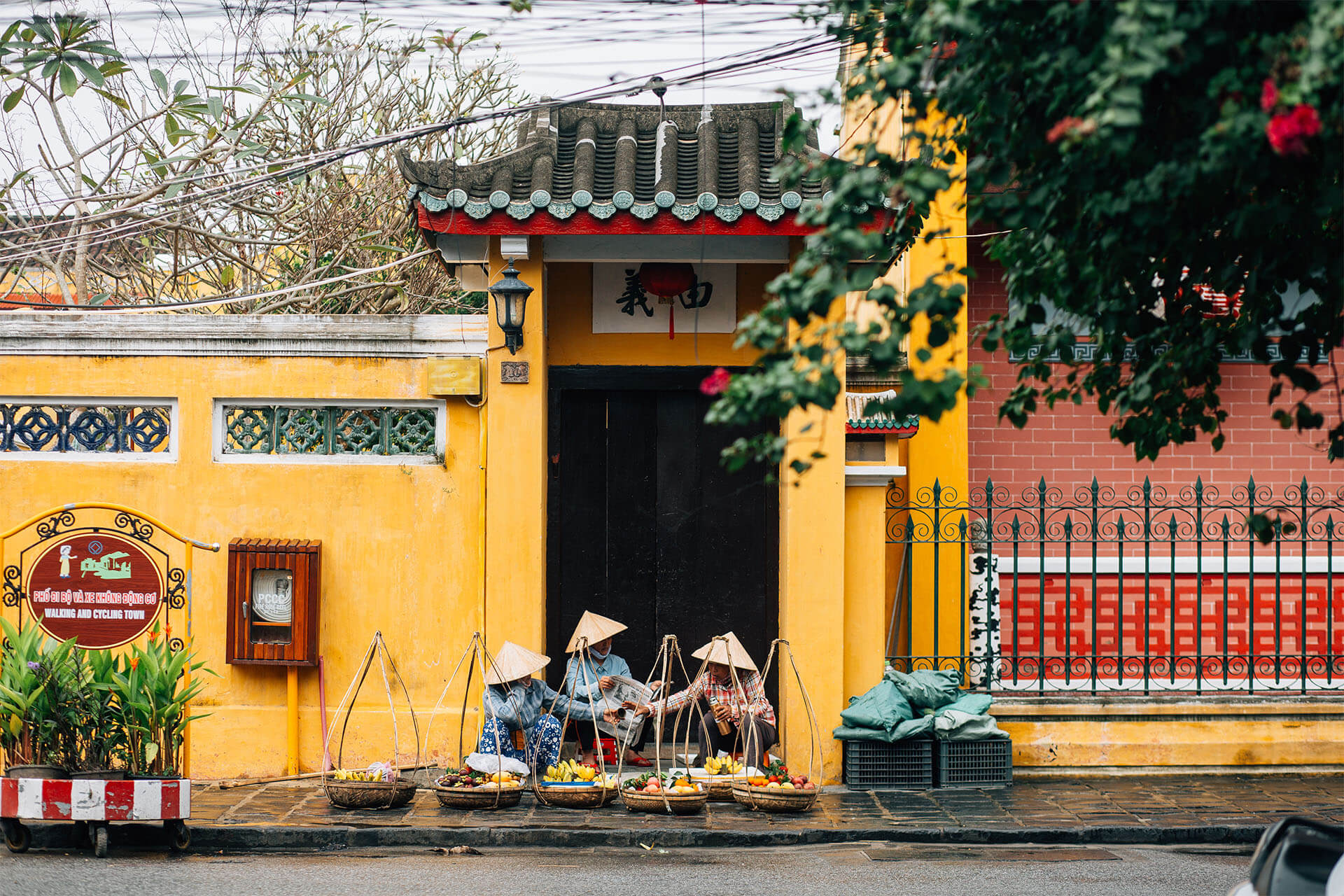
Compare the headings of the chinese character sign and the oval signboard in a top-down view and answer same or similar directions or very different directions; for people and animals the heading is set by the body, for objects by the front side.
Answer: same or similar directions

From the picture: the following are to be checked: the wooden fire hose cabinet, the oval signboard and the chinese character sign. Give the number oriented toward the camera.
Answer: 3

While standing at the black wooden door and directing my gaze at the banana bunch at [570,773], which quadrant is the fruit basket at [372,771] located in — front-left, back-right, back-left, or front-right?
front-right

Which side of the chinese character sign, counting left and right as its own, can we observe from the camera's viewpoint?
front

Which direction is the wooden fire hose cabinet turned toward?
toward the camera

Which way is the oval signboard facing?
toward the camera

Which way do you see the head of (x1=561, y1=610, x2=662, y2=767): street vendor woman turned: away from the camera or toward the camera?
toward the camera

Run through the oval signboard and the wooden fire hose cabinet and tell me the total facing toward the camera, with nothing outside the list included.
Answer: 2

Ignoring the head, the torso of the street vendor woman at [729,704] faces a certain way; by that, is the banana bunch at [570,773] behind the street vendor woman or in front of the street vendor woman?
in front

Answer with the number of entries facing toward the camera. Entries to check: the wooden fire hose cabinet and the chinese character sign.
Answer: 2

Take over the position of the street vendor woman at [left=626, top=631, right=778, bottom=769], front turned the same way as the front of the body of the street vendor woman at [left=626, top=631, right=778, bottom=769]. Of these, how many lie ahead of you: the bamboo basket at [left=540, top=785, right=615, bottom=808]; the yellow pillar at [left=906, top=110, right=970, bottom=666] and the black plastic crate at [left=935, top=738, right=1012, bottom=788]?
1

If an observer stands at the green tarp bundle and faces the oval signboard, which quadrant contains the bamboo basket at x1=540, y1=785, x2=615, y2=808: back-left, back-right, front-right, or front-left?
front-left
